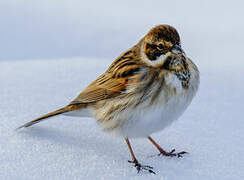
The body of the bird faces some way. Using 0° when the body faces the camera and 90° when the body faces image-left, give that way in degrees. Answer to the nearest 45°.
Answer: approximately 315°
